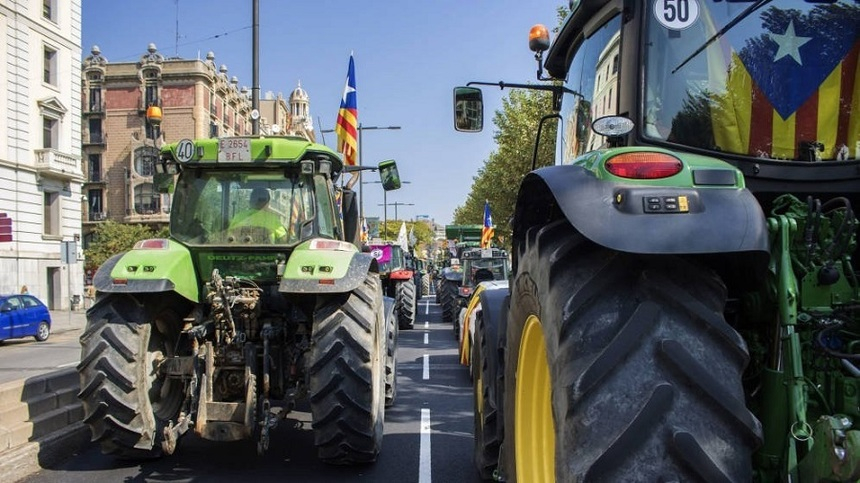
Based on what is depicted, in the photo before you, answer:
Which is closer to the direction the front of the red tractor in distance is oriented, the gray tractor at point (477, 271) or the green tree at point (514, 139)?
the green tree

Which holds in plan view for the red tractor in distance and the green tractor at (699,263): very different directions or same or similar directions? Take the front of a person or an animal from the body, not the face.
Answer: same or similar directions

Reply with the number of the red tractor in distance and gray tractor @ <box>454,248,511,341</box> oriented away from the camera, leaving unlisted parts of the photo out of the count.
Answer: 2

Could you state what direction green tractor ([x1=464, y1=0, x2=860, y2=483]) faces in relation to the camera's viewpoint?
facing away from the viewer and to the left of the viewer

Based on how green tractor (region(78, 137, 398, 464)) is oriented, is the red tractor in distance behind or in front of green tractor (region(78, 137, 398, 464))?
in front

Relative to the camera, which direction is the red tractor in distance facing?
away from the camera

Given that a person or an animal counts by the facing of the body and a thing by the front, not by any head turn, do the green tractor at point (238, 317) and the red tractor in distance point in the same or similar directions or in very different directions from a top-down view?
same or similar directions

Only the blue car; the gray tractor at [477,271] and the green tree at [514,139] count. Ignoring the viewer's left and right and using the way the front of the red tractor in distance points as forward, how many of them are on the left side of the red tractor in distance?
1

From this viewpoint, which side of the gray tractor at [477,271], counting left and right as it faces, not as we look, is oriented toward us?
back

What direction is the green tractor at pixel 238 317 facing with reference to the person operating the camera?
facing away from the viewer

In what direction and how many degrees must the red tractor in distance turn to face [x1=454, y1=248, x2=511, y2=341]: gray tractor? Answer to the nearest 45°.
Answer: approximately 135° to its right

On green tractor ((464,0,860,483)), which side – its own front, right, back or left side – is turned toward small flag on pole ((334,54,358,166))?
front

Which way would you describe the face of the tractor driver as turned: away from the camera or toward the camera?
away from the camera

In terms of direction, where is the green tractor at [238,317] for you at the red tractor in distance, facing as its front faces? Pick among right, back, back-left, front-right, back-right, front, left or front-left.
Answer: back

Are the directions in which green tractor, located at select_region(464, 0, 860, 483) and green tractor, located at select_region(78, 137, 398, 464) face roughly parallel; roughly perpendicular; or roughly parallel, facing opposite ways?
roughly parallel

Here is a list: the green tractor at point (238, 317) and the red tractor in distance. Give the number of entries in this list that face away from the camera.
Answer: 2
